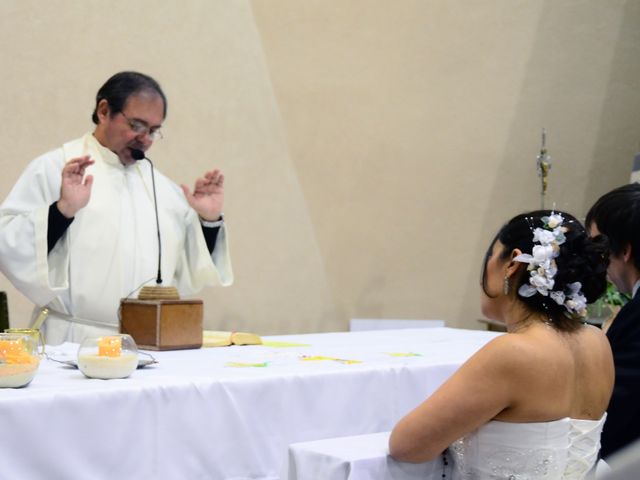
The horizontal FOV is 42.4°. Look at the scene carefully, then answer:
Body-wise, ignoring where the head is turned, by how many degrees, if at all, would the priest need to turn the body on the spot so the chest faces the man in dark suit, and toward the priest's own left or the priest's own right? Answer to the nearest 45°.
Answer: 0° — they already face them

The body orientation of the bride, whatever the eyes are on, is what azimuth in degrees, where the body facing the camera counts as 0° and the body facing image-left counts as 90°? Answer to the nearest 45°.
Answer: approximately 135°

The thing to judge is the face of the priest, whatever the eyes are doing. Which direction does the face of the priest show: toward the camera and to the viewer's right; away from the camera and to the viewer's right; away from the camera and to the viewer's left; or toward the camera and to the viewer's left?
toward the camera and to the viewer's right

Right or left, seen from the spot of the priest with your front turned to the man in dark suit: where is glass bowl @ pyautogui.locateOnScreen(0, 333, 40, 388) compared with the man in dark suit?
right

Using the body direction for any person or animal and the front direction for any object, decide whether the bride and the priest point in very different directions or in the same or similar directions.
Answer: very different directions

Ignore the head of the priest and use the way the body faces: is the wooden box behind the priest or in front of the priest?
in front

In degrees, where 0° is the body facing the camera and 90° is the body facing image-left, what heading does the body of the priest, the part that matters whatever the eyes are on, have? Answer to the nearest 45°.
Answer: approximately 315°

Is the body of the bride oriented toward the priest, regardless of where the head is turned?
yes

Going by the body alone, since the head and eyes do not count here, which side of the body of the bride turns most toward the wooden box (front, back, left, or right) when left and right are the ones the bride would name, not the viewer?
front

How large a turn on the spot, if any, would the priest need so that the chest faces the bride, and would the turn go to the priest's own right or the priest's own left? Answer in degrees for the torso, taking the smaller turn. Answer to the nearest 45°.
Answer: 0° — they already face them

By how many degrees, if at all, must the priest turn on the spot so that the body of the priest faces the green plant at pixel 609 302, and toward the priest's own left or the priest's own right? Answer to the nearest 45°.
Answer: approximately 45° to the priest's own left

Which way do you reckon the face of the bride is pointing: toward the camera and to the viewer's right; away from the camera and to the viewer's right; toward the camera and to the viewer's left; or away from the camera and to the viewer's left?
away from the camera and to the viewer's left

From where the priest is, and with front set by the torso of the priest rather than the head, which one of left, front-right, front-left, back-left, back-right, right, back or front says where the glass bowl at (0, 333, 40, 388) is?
front-right

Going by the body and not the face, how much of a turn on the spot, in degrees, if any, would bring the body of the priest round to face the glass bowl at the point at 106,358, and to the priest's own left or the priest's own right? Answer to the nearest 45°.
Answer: approximately 45° to the priest's own right
